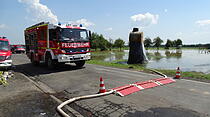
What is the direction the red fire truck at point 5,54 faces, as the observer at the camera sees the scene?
facing the viewer and to the right of the viewer

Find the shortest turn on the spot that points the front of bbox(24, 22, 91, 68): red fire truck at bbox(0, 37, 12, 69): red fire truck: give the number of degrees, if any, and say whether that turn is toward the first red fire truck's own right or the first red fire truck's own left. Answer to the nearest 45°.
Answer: approximately 180°

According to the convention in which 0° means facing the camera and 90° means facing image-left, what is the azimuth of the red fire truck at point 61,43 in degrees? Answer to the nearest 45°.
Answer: approximately 315°

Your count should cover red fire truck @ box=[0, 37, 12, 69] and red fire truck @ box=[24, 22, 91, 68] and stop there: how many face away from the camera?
0

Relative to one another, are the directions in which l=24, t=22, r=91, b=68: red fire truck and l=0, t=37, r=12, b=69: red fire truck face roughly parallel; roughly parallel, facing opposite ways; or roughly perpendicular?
roughly parallel
